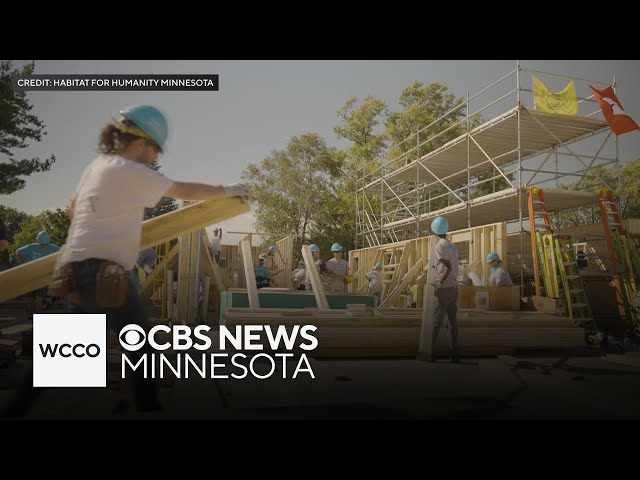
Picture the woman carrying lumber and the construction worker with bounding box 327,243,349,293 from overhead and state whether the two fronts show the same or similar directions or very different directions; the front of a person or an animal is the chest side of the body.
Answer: very different directions

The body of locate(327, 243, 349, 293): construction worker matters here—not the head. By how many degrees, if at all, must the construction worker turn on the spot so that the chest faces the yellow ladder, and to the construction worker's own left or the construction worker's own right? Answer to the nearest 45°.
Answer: approximately 45° to the construction worker's own left

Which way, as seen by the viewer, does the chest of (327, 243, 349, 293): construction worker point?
toward the camera

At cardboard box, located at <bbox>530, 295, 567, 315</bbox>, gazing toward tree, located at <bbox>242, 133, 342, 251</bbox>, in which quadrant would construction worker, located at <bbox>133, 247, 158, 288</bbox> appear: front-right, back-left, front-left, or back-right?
front-left

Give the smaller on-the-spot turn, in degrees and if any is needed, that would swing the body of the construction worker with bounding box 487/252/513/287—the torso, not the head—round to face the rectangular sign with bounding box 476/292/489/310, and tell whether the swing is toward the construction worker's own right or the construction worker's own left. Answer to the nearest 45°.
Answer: approximately 45° to the construction worker's own left

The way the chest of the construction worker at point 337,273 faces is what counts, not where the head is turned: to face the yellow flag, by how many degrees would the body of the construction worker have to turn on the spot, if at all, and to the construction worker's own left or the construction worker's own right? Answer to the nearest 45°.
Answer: approximately 90° to the construction worker's own left

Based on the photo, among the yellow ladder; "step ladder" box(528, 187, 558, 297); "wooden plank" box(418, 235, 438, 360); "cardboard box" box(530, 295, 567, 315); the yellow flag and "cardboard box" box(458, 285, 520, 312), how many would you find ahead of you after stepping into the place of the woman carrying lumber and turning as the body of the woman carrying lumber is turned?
6

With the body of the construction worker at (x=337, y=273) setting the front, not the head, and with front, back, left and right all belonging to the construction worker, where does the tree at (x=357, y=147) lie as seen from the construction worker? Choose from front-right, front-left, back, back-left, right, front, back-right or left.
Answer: back
